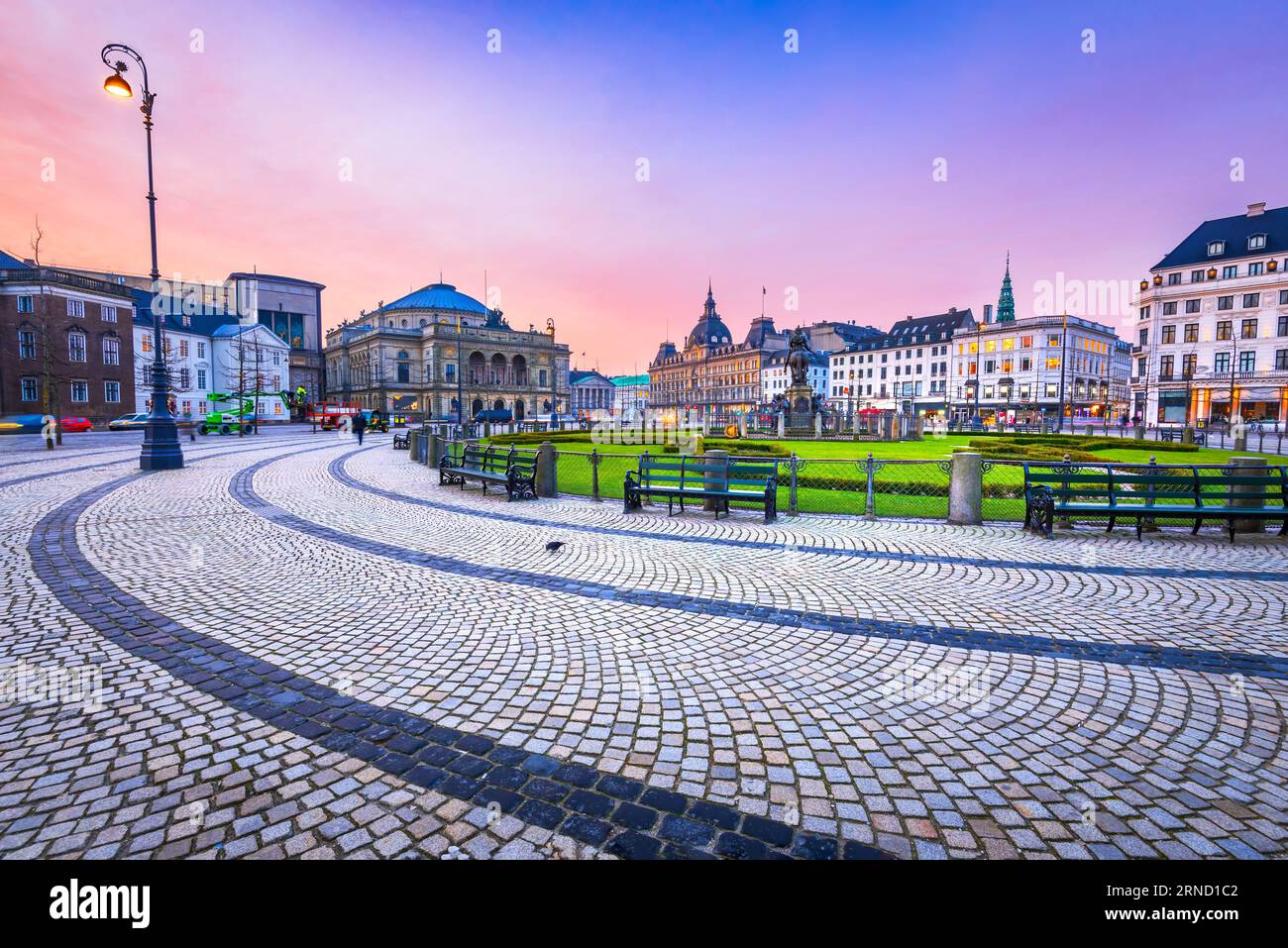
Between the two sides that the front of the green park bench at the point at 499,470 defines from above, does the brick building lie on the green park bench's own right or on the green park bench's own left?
on the green park bench's own right

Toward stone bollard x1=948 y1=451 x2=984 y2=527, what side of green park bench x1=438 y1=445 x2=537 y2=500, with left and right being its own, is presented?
left

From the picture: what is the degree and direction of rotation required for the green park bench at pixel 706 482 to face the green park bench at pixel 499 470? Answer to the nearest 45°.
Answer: approximately 135° to its right

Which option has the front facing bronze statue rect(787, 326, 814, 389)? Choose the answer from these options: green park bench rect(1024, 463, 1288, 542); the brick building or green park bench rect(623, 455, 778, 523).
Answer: the brick building

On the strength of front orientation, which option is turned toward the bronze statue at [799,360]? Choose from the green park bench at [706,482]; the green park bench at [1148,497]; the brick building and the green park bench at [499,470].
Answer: the brick building

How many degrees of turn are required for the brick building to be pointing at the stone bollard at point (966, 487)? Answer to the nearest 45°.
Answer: approximately 45° to its right

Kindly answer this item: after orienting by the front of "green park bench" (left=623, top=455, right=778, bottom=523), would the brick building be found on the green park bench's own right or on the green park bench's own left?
on the green park bench's own right

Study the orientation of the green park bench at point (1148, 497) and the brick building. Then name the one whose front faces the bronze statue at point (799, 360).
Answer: the brick building

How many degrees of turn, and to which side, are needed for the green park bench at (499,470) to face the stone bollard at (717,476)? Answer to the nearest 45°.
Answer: approximately 90° to its left
